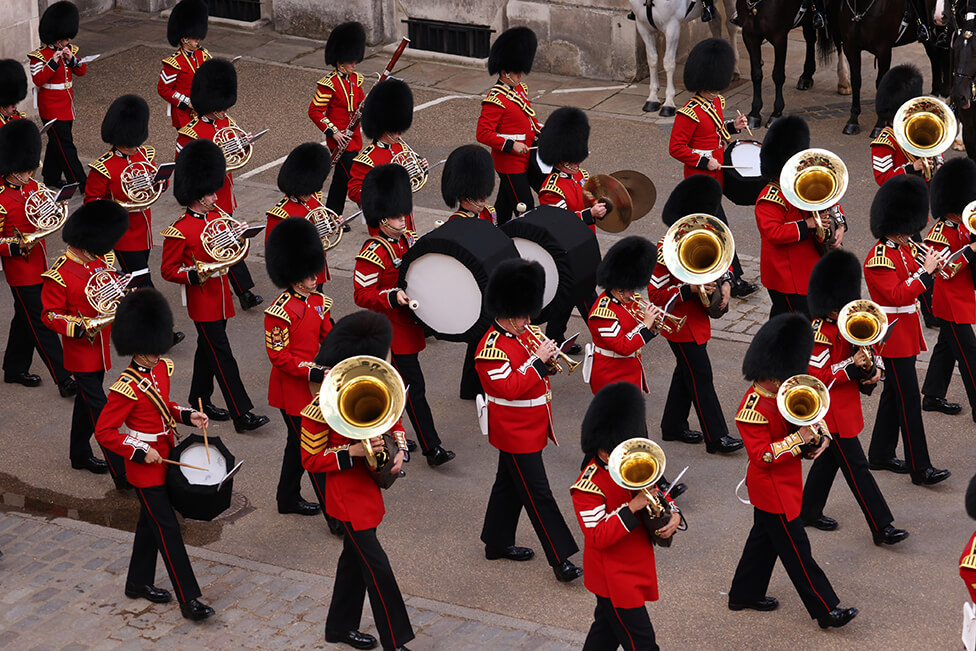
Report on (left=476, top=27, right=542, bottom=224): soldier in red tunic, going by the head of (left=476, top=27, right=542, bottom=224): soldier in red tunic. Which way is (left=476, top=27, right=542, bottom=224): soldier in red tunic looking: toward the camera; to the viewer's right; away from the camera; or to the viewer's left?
to the viewer's right

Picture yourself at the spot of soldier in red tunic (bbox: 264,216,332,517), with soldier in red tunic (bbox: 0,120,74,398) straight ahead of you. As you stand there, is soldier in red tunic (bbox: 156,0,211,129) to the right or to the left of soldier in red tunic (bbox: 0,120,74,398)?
right

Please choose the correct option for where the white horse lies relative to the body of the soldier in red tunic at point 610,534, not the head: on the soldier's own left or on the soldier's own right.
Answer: on the soldier's own left

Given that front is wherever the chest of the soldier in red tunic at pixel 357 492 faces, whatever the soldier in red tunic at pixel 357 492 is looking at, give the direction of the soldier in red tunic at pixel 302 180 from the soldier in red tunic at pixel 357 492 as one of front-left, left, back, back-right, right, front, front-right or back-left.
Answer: back-left

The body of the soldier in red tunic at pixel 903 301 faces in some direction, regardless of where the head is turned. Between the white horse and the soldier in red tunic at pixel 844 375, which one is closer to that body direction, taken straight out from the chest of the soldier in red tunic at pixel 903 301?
the soldier in red tunic

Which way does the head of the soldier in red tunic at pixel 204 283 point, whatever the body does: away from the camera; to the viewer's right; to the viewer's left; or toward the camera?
to the viewer's right
